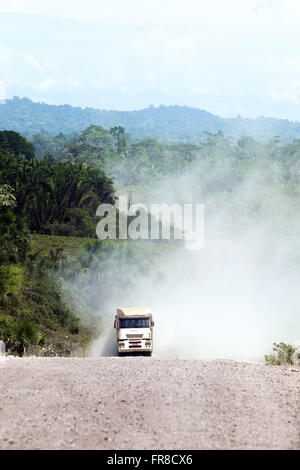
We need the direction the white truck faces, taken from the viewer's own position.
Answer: facing the viewer

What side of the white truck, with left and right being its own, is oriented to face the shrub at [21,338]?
right
